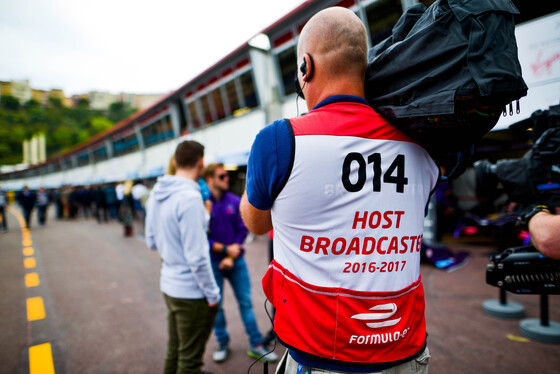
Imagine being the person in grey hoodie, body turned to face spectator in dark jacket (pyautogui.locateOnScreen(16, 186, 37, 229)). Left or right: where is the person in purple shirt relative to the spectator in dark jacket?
right

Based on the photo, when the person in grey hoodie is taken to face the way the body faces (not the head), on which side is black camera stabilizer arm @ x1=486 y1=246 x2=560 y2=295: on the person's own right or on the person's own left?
on the person's own right

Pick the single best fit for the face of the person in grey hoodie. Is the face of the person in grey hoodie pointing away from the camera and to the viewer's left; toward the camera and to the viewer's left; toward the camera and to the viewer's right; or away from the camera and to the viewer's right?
away from the camera and to the viewer's right

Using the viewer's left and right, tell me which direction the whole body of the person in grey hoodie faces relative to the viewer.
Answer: facing away from the viewer and to the right of the viewer
